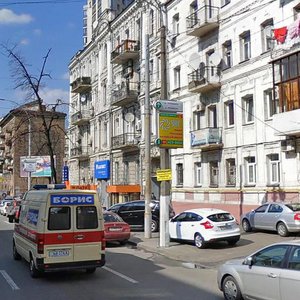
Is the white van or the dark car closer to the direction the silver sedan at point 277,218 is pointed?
the dark car

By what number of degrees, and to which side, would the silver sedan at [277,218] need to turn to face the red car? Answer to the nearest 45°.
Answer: approximately 45° to its left

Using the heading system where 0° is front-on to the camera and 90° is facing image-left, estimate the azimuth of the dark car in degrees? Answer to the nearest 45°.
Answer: approximately 135°

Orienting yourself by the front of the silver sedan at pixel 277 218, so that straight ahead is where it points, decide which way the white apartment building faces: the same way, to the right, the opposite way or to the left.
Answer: to the left

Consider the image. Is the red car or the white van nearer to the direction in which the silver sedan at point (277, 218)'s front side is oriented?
the red car

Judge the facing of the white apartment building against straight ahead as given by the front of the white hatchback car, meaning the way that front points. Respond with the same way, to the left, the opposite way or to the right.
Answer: to the left
